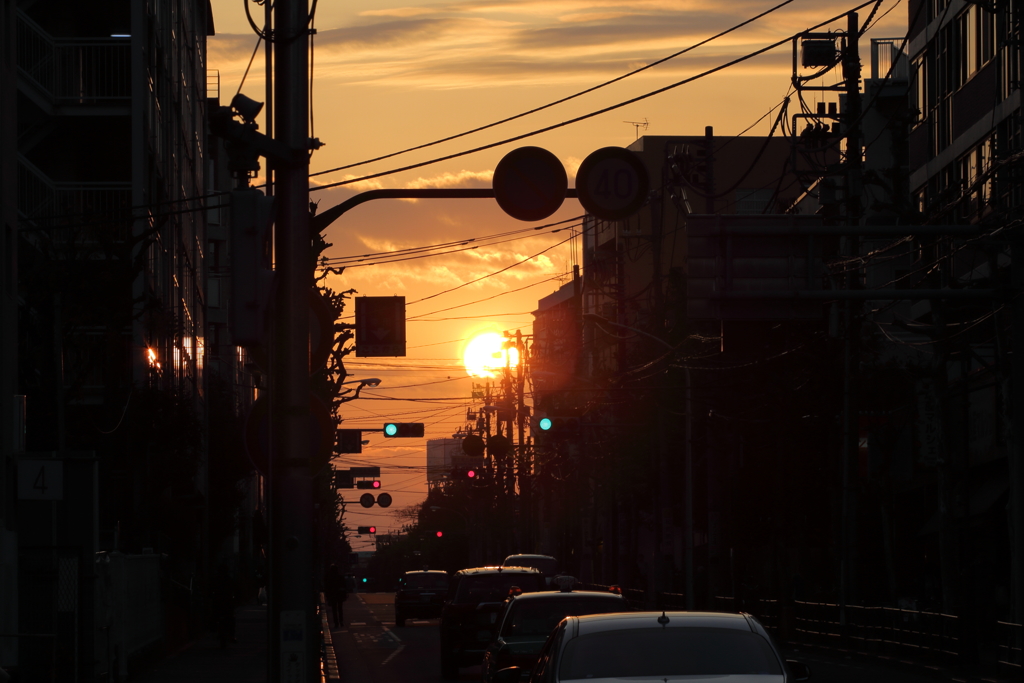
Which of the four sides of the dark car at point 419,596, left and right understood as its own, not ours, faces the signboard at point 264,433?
back

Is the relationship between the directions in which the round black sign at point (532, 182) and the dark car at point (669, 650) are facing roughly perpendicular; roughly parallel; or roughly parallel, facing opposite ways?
roughly parallel, facing opposite ways

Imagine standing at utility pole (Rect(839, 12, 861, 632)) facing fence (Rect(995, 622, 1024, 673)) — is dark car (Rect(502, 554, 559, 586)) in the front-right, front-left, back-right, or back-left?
back-right

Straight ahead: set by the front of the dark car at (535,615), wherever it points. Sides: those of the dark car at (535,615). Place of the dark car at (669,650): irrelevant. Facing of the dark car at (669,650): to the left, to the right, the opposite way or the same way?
the same way

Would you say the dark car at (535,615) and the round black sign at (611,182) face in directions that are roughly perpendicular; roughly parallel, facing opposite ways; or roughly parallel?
roughly parallel, facing opposite ways

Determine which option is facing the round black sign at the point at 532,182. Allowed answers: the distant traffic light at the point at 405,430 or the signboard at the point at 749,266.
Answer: the distant traffic light

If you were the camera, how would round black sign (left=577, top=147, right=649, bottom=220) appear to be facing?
facing the viewer

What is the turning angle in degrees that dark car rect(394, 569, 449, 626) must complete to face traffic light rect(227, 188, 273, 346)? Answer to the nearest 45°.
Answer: approximately 180°

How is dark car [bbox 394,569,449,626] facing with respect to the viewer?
away from the camera

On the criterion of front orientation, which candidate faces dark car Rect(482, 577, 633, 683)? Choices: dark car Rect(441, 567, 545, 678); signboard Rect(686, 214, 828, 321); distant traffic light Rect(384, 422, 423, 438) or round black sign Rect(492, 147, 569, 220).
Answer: the distant traffic light

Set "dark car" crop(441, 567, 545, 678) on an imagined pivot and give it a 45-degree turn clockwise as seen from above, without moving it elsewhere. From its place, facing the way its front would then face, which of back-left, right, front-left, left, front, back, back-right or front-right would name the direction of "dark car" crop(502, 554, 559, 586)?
front-left

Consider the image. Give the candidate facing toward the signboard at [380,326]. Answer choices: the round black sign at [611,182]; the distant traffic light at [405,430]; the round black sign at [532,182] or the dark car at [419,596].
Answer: the distant traffic light

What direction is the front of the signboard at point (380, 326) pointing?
toward the camera

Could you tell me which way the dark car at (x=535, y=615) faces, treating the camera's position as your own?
facing away from the viewer

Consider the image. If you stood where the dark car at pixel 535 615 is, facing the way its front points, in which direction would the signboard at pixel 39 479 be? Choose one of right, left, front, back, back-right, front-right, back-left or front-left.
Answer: left
